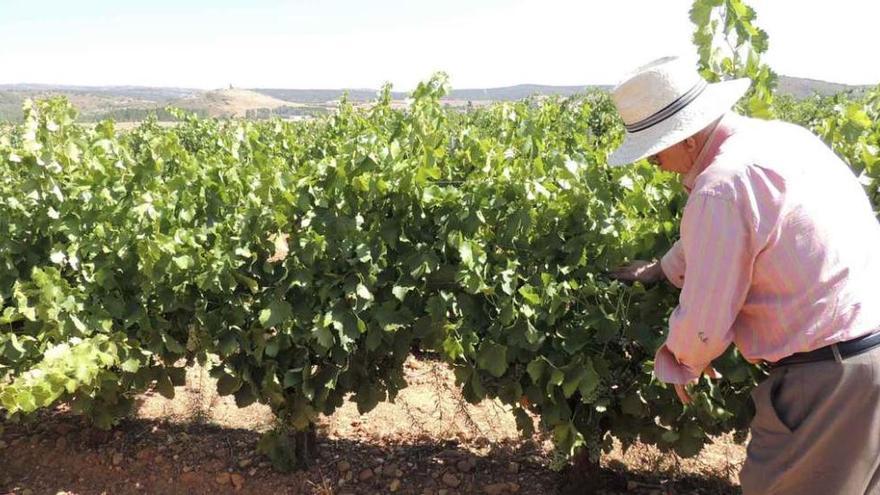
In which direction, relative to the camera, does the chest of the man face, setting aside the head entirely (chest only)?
to the viewer's left
